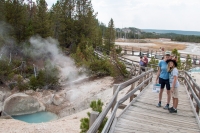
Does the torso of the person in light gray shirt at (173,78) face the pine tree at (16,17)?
no

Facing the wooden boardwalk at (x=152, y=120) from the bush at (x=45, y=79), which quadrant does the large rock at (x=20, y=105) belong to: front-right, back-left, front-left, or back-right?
front-right

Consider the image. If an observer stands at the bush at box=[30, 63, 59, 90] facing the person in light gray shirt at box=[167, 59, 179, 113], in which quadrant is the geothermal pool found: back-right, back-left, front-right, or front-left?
front-right

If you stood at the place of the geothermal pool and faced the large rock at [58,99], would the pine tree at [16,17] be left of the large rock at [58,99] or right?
left

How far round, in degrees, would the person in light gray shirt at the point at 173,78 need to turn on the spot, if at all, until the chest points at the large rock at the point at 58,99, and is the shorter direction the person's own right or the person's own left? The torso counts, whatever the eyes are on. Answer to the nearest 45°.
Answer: approximately 90° to the person's own right

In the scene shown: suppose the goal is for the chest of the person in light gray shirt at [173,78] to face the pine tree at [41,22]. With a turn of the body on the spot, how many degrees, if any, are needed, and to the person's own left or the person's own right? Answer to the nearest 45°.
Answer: approximately 90° to the person's own right

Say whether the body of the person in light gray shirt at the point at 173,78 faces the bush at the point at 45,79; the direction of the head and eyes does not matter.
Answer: no

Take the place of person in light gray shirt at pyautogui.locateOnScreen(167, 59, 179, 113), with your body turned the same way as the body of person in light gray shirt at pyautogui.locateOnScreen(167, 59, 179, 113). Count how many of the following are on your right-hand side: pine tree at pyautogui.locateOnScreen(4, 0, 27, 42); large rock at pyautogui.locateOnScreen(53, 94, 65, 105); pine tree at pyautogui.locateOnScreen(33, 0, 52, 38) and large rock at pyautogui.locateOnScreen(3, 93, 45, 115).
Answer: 4

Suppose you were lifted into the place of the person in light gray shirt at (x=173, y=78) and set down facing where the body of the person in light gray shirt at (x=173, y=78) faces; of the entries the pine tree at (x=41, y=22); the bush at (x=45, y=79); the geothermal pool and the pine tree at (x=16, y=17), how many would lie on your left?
0

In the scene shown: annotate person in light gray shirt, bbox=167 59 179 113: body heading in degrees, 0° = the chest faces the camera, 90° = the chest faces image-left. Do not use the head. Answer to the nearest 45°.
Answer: approximately 45°

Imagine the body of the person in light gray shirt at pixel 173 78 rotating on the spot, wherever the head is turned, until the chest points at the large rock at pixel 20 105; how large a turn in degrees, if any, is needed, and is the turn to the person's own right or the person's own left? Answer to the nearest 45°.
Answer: approximately 90° to the person's own right

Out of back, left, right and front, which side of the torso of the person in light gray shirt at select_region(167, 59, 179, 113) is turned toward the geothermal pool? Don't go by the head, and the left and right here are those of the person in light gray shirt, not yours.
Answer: right
